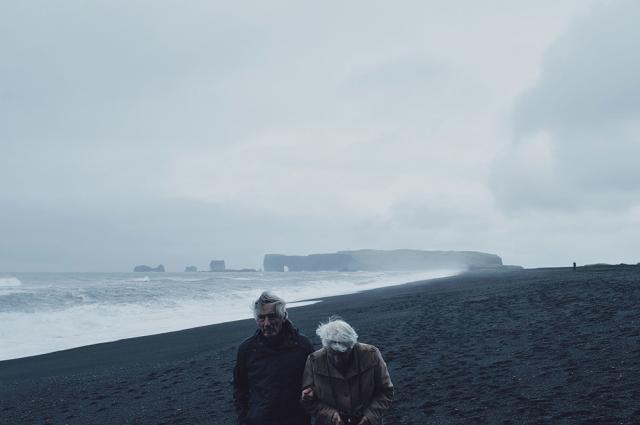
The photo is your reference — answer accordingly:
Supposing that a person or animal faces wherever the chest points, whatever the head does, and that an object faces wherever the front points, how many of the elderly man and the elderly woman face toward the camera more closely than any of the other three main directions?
2

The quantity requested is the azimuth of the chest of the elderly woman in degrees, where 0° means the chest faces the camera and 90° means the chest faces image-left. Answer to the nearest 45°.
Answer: approximately 0°

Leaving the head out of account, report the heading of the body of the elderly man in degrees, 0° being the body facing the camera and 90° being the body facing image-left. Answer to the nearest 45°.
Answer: approximately 0°
